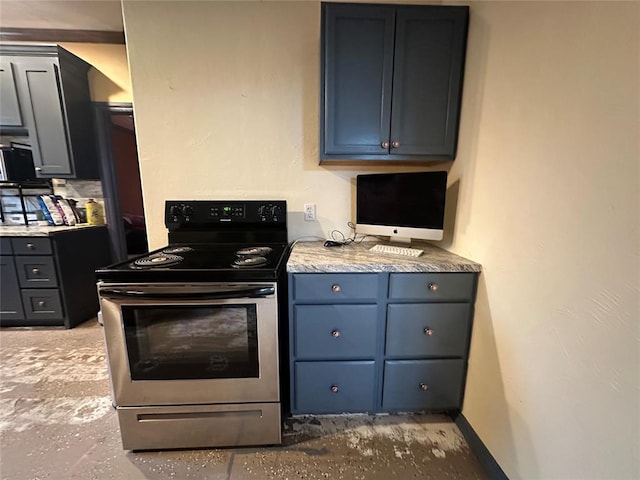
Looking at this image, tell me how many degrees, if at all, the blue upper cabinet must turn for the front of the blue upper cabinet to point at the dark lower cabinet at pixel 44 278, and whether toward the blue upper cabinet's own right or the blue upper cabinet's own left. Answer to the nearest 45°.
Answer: approximately 90° to the blue upper cabinet's own right

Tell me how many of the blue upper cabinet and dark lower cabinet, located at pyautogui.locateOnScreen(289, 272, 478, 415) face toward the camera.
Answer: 2

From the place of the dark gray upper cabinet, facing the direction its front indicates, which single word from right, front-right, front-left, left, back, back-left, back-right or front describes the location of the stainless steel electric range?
front-left

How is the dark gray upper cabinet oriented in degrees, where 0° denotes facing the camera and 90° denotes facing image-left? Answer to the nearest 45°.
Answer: approximately 45°

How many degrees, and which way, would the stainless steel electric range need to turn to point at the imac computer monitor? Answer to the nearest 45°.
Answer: approximately 90° to its left

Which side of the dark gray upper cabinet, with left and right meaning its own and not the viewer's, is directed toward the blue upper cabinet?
left

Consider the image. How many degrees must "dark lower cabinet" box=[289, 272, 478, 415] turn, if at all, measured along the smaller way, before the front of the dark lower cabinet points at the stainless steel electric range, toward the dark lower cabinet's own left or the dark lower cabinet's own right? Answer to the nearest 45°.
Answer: approximately 45° to the dark lower cabinet's own right

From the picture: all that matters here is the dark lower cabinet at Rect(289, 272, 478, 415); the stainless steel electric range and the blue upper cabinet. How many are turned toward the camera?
3

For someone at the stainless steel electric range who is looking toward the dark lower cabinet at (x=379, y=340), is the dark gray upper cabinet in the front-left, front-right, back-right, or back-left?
back-left

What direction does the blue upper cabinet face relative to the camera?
toward the camera

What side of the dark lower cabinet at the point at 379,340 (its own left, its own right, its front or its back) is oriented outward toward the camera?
front

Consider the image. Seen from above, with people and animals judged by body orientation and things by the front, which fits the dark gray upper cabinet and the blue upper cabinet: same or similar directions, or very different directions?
same or similar directions
